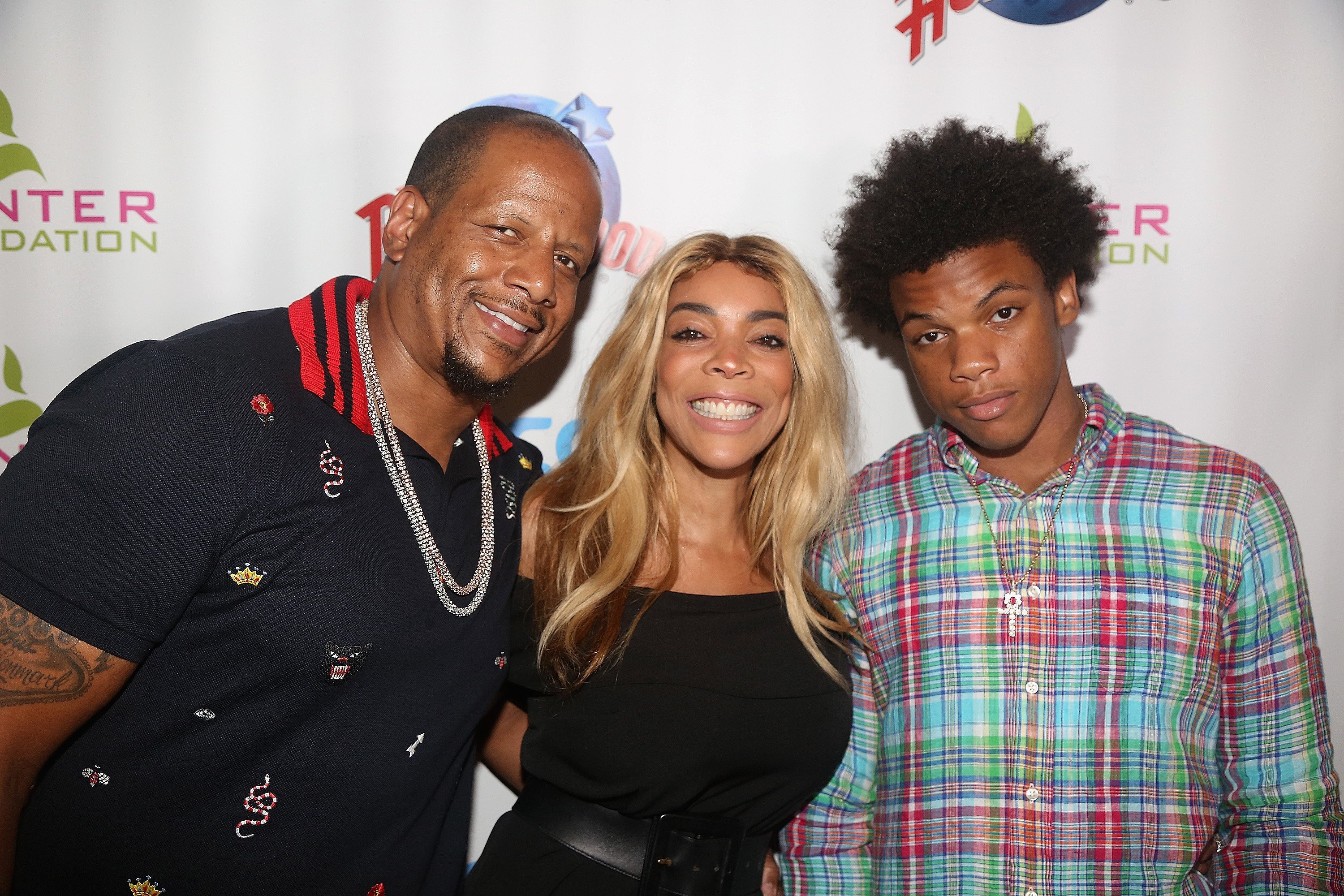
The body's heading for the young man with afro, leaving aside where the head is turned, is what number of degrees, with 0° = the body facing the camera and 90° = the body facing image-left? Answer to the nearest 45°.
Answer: approximately 0°

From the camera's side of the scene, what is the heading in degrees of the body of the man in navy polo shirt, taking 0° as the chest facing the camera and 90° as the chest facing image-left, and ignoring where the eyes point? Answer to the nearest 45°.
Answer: approximately 315°

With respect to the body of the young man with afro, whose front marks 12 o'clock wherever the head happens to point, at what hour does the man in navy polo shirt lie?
The man in navy polo shirt is roughly at 2 o'clock from the young man with afro.
